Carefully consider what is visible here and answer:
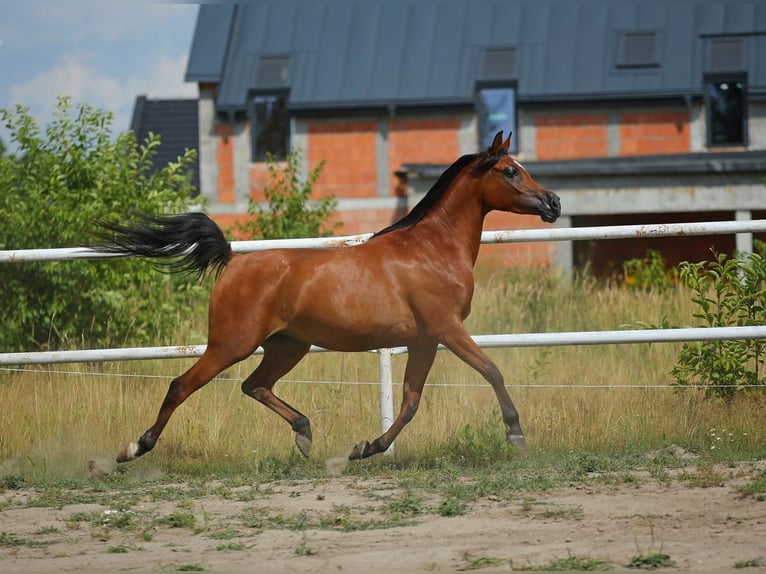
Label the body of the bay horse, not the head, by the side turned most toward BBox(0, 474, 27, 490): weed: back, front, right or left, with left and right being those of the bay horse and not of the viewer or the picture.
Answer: back

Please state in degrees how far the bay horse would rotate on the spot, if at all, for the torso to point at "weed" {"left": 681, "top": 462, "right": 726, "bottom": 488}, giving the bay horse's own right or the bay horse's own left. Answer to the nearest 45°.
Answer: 0° — it already faces it

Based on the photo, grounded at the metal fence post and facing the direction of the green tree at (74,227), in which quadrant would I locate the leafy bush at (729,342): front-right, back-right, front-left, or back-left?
back-right

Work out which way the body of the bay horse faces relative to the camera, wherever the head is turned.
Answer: to the viewer's right

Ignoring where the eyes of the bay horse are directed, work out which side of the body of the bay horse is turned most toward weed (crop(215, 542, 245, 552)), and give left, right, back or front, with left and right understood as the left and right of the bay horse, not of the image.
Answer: right

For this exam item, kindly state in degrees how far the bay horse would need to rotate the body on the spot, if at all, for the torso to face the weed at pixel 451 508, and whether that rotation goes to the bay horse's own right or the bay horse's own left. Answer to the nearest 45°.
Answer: approximately 90° to the bay horse's own right

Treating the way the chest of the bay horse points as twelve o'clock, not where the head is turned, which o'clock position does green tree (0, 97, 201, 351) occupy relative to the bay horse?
The green tree is roughly at 8 o'clock from the bay horse.

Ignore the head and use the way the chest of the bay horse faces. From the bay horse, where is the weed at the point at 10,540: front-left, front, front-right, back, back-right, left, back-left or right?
back-right

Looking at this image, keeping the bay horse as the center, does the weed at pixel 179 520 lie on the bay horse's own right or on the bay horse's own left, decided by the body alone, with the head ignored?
on the bay horse's own right

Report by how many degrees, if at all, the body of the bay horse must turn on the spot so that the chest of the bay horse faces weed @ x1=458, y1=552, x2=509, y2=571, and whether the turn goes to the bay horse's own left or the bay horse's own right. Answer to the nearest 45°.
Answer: approximately 90° to the bay horse's own right

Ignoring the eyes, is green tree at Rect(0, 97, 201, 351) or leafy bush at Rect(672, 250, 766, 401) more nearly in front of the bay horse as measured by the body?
the leafy bush
